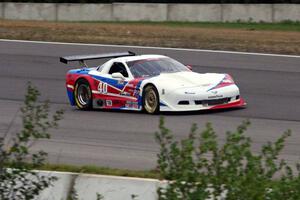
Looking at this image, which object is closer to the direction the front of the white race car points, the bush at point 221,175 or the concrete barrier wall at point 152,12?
the bush

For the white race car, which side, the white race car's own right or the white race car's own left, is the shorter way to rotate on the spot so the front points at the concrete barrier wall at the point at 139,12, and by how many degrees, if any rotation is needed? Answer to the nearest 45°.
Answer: approximately 135° to the white race car's own left

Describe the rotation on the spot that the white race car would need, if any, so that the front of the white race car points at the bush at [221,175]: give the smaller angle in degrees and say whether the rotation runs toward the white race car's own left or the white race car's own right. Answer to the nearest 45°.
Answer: approximately 45° to the white race car's own right

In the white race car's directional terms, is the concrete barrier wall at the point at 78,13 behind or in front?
behind

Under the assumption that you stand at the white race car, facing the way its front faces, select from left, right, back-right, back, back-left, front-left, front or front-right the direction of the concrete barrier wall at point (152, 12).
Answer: back-left

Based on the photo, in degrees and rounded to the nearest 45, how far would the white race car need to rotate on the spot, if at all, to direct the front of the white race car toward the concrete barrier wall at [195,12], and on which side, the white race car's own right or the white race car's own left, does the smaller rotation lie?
approximately 135° to the white race car's own left

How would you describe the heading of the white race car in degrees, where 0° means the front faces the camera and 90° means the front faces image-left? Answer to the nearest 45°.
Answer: approximately 315°
